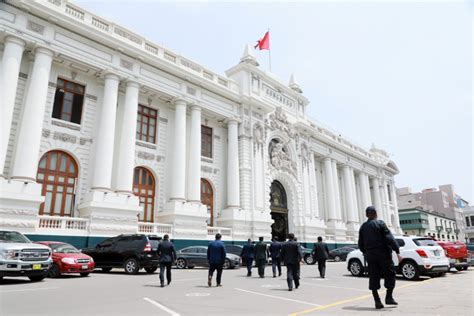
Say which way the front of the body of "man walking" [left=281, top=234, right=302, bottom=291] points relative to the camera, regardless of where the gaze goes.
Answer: away from the camera

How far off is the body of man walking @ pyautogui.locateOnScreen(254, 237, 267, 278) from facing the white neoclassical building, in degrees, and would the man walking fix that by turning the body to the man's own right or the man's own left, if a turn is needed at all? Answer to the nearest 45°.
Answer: approximately 45° to the man's own left

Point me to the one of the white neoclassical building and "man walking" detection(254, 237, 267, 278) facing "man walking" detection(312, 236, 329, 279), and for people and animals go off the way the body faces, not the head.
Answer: the white neoclassical building

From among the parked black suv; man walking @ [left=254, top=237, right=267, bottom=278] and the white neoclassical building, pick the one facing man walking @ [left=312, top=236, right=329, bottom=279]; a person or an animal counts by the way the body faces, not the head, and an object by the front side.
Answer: the white neoclassical building

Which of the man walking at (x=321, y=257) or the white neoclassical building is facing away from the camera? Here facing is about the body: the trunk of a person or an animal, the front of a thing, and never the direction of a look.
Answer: the man walking

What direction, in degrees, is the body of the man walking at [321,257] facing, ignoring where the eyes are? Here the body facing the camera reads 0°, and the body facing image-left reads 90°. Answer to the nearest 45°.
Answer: approximately 180°

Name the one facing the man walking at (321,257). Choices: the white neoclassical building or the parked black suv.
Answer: the white neoclassical building

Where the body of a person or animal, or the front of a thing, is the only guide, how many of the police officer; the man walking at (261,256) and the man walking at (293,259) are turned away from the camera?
3

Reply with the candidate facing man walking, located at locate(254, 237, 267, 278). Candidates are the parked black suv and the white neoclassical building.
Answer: the white neoclassical building

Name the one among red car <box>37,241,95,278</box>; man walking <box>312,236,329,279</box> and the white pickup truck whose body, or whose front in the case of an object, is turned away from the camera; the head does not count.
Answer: the man walking

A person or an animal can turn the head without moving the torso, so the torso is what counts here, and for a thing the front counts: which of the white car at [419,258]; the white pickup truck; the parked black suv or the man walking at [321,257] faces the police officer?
the white pickup truck
